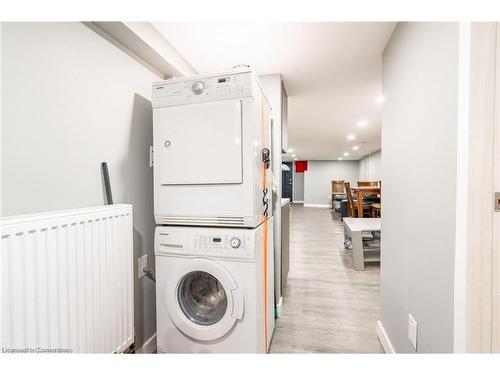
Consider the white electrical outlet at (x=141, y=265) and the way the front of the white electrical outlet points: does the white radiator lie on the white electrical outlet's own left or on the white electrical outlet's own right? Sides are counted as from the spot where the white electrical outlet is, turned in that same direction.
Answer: on the white electrical outlet's own right

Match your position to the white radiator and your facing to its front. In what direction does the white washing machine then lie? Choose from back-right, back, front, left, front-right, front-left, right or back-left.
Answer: front-left

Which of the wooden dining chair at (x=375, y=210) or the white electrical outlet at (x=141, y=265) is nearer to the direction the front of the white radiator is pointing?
the wooden dining chair

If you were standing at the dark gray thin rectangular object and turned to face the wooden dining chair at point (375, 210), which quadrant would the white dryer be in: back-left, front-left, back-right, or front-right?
front-right

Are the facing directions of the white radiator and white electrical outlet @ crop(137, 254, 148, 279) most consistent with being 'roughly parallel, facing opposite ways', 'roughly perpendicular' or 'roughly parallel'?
roughly parallel

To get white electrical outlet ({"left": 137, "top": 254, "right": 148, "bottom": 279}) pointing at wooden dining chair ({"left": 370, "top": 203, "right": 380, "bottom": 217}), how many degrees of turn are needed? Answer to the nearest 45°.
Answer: approximately 45° to its left

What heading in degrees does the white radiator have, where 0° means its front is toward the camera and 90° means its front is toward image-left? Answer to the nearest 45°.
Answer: approximately 315°

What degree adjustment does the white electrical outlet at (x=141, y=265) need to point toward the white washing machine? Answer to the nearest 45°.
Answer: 0° — it already faces it

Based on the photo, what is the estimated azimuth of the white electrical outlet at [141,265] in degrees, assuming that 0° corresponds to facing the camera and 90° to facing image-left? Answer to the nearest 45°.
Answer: approximately 315°

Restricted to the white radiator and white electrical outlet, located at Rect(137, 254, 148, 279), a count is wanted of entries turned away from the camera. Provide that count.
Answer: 0

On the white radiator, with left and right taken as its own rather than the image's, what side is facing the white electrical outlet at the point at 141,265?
left
